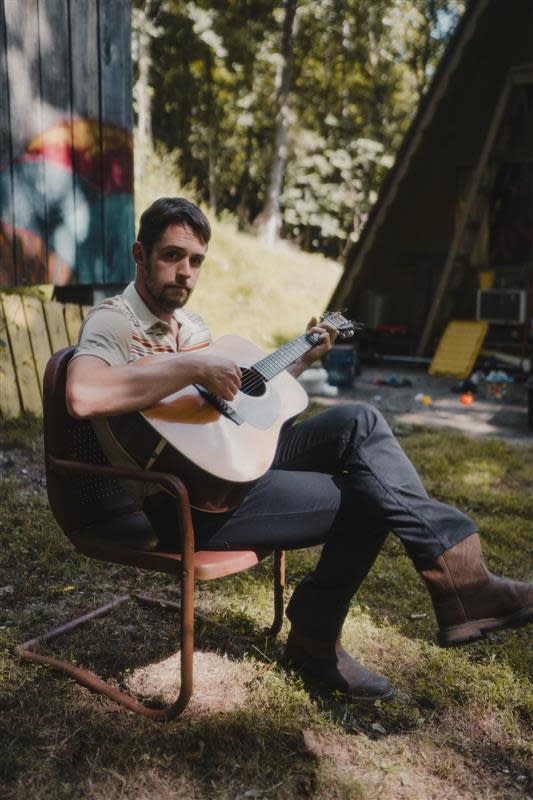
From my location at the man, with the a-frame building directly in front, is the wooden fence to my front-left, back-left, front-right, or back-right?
front-left

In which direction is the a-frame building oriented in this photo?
toward the camera

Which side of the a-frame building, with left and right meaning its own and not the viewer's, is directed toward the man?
front

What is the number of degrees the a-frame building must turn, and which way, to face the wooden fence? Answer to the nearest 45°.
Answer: approximately 45° to its right

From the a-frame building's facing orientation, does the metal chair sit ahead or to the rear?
ahead

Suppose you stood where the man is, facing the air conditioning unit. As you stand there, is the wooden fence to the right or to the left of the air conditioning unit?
left
